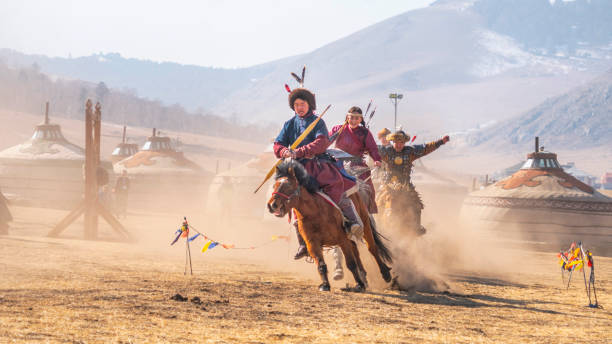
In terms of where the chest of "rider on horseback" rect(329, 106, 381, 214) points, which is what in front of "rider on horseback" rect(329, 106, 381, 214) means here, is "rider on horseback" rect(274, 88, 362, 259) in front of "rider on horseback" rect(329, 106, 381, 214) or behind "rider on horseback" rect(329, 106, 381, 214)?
in front

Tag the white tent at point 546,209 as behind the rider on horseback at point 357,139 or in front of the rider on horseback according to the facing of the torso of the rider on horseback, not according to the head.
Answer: behind

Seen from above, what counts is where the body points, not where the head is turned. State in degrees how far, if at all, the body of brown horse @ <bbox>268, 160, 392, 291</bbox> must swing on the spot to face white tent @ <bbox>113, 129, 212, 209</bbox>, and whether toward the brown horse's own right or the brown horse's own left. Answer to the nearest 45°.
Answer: approximately 135° to the brown horse's own right

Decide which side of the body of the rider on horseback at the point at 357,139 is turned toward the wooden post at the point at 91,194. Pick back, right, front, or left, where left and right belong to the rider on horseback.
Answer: right

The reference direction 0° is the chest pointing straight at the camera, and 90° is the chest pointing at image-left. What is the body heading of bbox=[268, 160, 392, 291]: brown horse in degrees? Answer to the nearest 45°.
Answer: approximately 45°

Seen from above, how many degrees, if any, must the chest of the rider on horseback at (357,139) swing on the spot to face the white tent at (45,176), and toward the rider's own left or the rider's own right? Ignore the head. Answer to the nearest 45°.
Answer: approximately 90° to the rider's own right

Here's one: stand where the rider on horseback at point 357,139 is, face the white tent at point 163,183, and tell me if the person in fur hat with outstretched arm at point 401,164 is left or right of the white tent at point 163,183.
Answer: right

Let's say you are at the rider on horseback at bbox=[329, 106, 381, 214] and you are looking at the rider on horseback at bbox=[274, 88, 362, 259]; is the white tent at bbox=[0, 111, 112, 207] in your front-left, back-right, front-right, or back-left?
back-right

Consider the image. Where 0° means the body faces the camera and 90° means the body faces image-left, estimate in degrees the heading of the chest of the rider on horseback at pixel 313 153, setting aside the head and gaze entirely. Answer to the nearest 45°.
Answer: approximately 45°
